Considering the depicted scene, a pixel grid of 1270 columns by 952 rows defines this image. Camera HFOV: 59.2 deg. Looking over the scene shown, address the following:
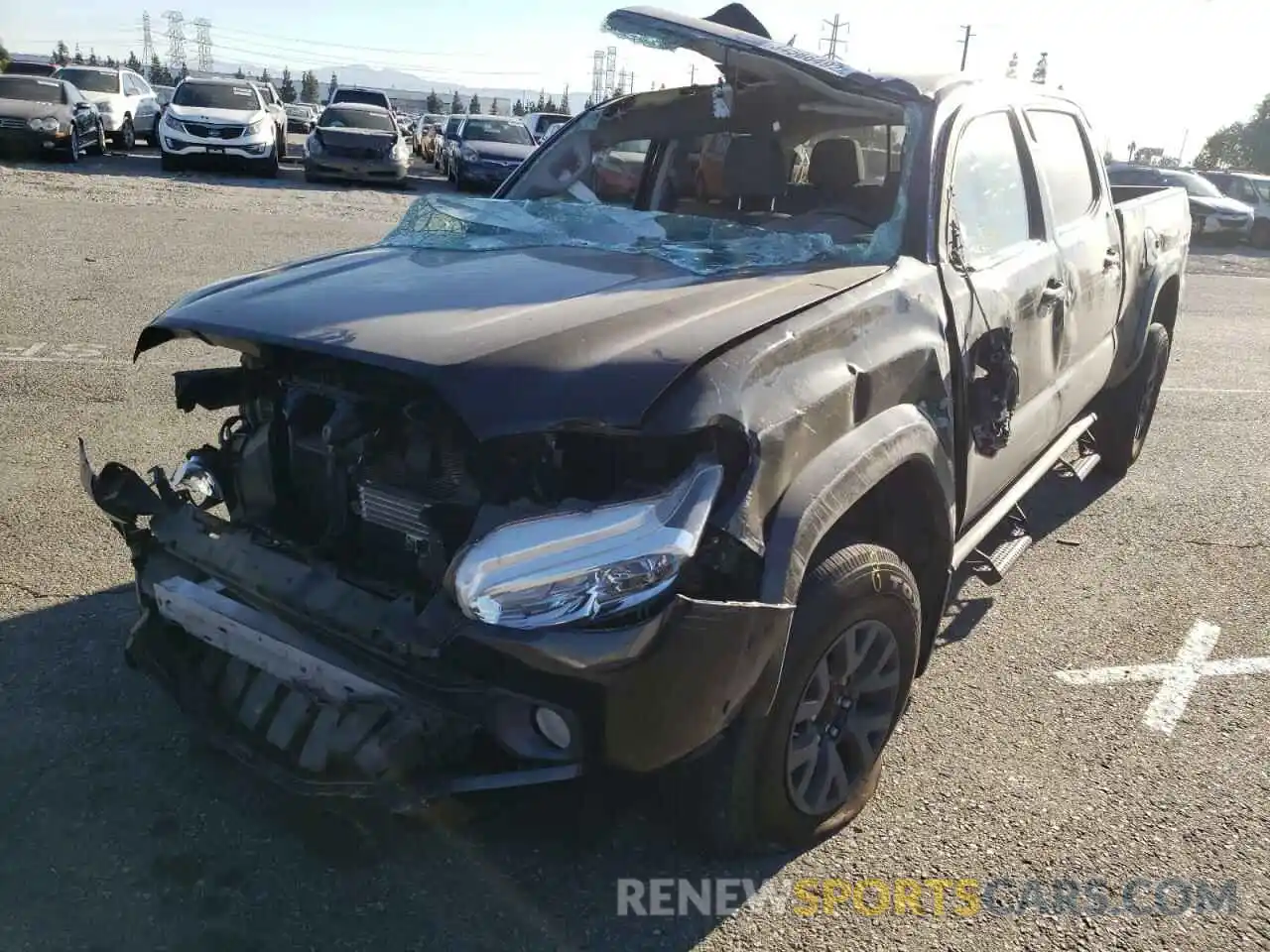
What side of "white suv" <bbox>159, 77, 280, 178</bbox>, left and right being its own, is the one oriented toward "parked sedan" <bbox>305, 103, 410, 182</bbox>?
left

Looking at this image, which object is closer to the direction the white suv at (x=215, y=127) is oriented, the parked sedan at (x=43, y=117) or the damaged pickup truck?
the damaged pickup truck

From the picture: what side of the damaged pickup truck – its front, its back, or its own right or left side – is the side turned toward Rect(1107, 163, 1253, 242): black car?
back

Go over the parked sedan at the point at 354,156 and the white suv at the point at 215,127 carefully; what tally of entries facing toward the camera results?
2

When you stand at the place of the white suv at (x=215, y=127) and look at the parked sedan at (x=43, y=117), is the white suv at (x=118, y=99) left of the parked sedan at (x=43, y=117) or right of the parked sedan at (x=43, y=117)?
right

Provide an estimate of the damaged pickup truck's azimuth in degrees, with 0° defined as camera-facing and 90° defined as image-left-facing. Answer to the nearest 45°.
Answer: approximately 45°

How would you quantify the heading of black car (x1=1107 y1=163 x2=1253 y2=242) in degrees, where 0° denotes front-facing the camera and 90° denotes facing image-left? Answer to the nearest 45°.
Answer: approximately 315°

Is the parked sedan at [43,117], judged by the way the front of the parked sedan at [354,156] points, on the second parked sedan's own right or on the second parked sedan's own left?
on the second parked sedan's own right

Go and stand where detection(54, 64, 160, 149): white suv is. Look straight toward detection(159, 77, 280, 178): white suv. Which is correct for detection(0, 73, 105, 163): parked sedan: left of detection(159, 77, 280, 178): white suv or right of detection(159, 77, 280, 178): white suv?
right
